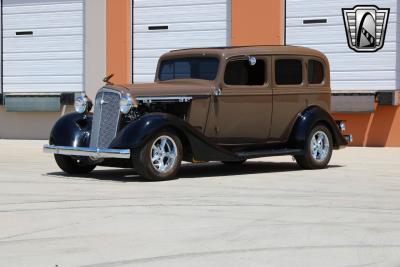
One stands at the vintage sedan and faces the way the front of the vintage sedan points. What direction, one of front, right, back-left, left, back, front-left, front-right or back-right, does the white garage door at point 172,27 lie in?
back-right

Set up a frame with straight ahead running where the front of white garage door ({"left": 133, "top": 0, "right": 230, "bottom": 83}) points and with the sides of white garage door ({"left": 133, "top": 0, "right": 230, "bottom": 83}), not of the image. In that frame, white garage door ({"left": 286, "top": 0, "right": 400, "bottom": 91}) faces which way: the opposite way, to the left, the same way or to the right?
the same way

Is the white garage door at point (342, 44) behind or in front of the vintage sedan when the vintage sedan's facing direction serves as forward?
behind

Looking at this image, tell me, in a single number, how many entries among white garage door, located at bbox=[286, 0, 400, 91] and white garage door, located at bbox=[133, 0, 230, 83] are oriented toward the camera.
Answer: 2

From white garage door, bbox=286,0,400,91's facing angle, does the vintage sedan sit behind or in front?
in front

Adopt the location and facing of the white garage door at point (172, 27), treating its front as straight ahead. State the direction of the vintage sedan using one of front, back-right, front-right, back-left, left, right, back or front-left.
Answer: front

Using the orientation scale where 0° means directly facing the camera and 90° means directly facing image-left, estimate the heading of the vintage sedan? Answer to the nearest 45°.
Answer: approximately 45°

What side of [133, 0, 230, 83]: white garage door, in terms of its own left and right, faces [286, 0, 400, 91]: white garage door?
left

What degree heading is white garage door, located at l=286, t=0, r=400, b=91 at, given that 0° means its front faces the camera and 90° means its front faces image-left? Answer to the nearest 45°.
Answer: approximately 0°

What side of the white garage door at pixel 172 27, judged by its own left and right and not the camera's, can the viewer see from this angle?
front

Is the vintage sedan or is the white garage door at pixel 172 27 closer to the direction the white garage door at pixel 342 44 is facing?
the vintage sedan

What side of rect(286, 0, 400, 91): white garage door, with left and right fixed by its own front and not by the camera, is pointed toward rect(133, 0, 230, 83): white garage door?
right

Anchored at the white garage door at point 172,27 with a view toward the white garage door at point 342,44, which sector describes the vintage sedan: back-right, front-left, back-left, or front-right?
front-right

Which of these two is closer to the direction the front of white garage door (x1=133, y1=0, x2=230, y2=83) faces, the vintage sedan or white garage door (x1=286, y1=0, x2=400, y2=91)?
the vintage sedan
